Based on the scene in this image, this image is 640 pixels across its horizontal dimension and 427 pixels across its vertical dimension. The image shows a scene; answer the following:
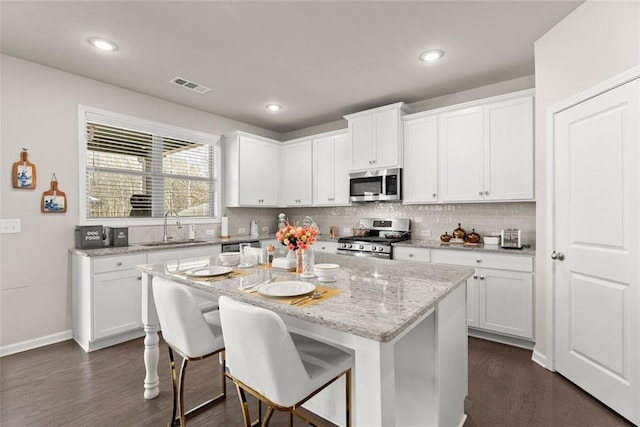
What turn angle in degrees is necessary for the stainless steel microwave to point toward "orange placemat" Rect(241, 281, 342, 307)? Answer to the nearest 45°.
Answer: approximately 45° to its left

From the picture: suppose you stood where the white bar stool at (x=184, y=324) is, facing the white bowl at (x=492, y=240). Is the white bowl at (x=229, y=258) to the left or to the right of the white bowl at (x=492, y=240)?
left

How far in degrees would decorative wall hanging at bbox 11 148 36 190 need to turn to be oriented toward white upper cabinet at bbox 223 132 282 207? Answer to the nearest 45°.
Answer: approximately 90° to its left

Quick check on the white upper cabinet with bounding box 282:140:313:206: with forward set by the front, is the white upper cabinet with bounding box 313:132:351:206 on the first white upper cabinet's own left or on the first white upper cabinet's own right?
on the first white upper cabinet's own left

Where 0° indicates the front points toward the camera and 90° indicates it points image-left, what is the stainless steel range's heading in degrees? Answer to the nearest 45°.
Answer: approximately 45°

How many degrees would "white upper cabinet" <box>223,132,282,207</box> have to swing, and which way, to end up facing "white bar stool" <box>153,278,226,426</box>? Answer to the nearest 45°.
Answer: approximately 45° to its right
